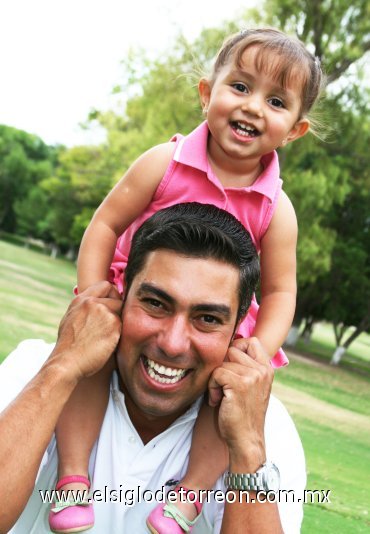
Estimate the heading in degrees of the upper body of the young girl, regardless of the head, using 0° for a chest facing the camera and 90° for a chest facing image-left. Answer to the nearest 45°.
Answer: approximately 0°

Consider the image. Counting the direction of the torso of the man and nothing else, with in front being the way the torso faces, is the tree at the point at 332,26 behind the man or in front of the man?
behind
